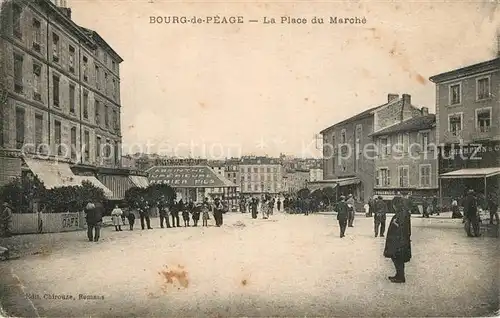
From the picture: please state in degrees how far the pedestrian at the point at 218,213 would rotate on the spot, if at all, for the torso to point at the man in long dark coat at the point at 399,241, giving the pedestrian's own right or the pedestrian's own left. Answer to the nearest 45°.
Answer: approximately 45° to the pedestrian's own left

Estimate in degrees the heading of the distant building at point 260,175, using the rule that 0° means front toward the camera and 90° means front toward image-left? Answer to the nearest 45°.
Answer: approximately 0°

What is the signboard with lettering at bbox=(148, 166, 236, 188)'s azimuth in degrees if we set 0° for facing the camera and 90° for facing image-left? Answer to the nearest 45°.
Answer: approximately 0°

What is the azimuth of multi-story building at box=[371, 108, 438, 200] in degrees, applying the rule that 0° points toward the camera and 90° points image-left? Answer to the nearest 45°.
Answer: approximately 45°

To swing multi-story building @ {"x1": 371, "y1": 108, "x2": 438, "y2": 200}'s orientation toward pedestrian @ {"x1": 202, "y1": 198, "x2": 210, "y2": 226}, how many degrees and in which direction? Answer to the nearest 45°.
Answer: approximately 45° to its right

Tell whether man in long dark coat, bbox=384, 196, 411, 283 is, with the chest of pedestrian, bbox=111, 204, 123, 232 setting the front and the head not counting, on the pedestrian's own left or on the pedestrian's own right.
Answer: on the pedestrian's own left
